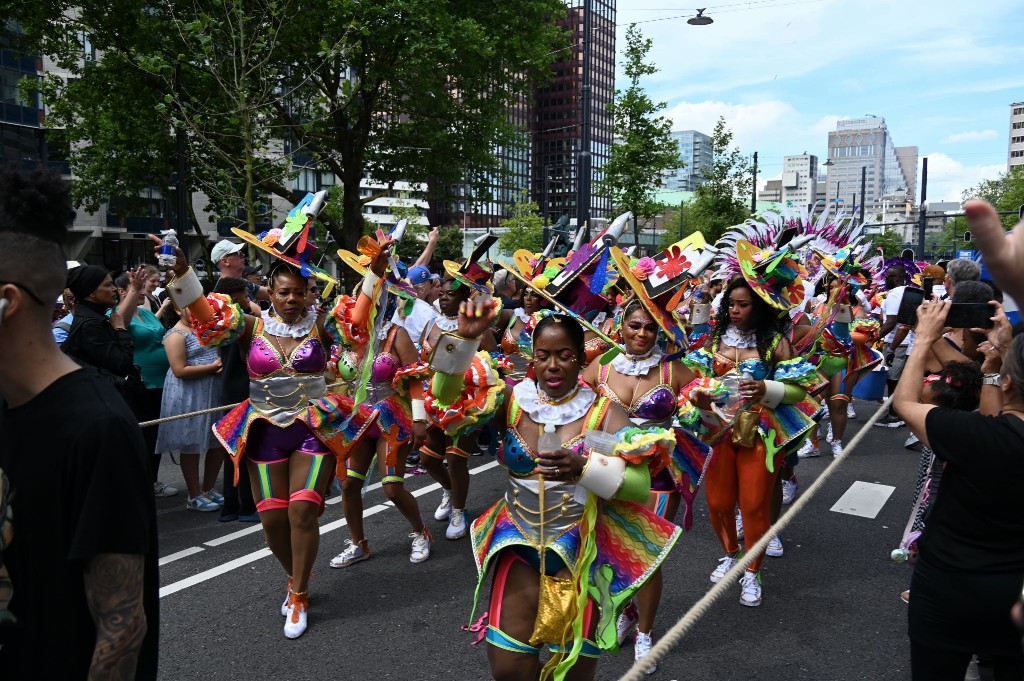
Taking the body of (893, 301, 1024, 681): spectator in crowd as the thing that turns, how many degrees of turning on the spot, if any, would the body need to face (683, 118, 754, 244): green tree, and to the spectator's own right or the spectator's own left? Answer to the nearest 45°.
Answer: approximately 45° to the spectator's own right

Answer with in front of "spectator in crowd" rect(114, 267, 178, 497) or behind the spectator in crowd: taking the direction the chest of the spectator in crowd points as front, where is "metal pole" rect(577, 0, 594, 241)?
in front

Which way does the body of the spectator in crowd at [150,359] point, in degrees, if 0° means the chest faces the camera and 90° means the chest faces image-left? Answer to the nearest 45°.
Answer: approximately 270°

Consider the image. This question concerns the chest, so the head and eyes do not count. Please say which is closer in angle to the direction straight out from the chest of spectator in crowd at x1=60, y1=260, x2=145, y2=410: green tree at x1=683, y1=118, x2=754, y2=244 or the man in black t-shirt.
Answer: the green tree

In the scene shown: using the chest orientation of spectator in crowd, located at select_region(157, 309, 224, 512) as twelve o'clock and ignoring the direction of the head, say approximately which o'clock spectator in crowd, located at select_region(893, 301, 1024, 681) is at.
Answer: spectator in crowd, located at select_region(893, 301, 1024, 681) is roughly at 2 o'clock from spectator in crowd, located at select_region(157, 309, 224, 512).

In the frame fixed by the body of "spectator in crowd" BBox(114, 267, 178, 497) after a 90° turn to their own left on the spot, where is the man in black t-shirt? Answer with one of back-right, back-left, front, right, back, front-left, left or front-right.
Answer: back

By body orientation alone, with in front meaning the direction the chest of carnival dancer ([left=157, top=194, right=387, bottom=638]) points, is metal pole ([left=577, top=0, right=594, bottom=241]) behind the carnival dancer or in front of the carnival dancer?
behind

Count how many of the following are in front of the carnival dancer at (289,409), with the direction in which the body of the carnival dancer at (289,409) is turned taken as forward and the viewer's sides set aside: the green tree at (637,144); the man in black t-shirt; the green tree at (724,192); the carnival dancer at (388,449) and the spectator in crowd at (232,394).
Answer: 1

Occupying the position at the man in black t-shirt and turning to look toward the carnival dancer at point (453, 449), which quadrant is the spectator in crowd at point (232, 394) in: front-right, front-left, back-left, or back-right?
front-left

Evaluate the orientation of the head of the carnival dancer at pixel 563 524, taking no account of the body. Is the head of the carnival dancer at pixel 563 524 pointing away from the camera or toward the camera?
toward the camera

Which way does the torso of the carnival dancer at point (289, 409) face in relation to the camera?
toward the camera

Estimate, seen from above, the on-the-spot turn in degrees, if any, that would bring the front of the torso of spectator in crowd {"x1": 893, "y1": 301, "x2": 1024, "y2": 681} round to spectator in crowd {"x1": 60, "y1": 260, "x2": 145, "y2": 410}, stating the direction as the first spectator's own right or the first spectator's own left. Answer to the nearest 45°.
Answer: approximately 45° to the first spectator's own left

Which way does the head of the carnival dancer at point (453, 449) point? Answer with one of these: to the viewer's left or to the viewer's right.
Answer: to the viewer's left

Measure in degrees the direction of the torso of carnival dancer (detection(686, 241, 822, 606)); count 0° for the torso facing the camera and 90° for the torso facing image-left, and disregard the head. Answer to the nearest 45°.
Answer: approximately 45°

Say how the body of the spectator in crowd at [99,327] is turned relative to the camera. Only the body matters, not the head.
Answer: to the viewer's right

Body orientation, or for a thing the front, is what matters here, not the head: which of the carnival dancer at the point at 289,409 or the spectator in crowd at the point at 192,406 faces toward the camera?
the carnival dancer

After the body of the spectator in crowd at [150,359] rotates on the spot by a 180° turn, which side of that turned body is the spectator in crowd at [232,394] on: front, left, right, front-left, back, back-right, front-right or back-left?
back-left

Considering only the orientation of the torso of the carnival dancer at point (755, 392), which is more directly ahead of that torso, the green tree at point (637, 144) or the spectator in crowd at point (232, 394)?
the spectator in crowd
